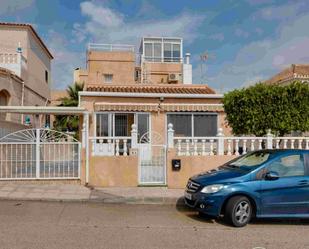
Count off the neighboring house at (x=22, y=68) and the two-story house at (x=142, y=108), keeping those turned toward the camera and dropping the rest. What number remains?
2

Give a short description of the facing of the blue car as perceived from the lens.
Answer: facing the viewer and to the left of the viewer

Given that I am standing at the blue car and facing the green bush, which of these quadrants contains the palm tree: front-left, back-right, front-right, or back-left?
front-left

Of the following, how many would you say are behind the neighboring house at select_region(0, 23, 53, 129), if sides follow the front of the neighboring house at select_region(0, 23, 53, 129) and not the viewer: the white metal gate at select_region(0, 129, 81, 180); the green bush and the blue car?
0

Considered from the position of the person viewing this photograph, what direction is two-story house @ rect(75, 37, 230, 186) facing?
facing the viewer

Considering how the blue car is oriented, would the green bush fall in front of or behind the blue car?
behind

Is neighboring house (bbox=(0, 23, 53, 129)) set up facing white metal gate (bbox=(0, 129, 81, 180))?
yes

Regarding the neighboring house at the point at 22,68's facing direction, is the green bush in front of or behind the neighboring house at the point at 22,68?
in front

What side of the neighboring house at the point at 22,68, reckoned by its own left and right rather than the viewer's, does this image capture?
front

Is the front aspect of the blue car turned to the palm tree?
no

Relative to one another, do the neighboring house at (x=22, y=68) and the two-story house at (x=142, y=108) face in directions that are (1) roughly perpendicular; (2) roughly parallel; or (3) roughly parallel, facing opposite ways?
roughly parallel
